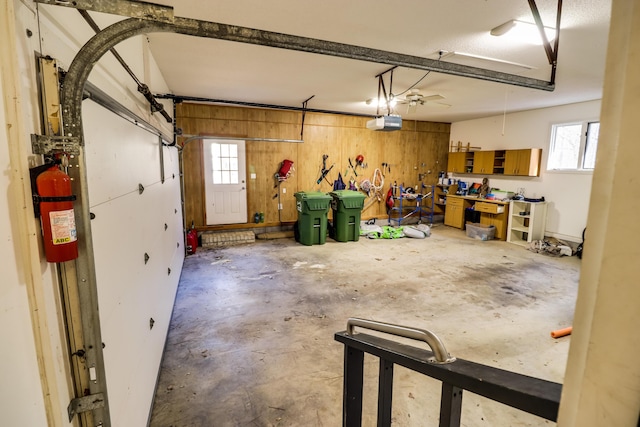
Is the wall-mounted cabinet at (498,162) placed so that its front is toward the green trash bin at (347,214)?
yes

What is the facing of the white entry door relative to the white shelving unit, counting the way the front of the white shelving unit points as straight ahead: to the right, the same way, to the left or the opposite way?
to the left

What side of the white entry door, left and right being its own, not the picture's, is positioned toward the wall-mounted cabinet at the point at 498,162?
left

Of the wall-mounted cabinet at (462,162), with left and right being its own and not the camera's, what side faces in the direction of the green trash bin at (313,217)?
front

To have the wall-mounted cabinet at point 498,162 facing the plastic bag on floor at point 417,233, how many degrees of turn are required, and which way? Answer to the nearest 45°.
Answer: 0° — it already faces it

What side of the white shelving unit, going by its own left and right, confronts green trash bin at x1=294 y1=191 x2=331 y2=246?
front

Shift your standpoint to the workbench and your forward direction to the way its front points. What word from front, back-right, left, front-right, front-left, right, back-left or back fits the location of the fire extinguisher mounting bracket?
front-left

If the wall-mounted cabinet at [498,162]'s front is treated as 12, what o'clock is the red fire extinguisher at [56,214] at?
The red fire extinguisher is roughly at 11 o'clock from the wall-mounted cabinet.

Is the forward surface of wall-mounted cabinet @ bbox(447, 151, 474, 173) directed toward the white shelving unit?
no

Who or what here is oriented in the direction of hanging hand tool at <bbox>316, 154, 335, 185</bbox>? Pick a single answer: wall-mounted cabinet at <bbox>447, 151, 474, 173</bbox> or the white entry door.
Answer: the wall-mounted cabinet

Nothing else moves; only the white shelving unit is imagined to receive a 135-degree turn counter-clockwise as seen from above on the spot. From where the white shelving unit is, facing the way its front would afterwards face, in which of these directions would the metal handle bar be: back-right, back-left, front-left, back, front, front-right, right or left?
right

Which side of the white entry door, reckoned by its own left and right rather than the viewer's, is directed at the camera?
front

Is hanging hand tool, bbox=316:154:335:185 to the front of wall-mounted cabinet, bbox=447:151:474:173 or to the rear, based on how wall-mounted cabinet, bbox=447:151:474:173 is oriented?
to the front

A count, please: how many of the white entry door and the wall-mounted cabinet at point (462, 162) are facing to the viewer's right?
0

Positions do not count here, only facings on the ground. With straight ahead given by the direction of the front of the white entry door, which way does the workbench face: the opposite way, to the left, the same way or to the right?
to the right

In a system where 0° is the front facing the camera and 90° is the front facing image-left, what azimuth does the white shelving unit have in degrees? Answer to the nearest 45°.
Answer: approximately 45°

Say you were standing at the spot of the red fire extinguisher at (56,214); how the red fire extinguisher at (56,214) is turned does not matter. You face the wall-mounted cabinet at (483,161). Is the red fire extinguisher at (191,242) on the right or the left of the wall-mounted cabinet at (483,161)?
left

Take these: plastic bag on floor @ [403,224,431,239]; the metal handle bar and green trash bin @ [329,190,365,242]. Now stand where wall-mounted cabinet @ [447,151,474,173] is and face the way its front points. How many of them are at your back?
0

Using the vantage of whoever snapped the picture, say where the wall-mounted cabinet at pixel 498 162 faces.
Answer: facing the viewer and to the left of the viewer

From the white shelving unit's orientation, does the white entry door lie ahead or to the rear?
ahead

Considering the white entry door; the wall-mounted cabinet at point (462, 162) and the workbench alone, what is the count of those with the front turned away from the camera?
0
